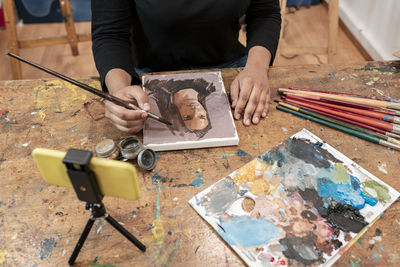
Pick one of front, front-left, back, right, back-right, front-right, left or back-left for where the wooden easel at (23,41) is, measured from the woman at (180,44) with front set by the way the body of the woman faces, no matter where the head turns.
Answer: back-right

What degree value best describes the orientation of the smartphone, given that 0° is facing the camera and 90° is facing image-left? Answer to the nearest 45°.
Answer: approximately 225°

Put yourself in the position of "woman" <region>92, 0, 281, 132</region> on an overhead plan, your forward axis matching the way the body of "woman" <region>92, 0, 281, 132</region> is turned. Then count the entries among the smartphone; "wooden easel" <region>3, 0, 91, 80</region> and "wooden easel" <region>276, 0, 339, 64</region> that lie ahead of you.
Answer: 1

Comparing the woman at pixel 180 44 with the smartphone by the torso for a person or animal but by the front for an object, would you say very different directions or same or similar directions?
very different directions

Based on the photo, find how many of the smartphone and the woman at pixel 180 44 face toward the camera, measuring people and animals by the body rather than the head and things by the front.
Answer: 1

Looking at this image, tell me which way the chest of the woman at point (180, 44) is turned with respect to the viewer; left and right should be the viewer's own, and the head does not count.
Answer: facing the viewer
